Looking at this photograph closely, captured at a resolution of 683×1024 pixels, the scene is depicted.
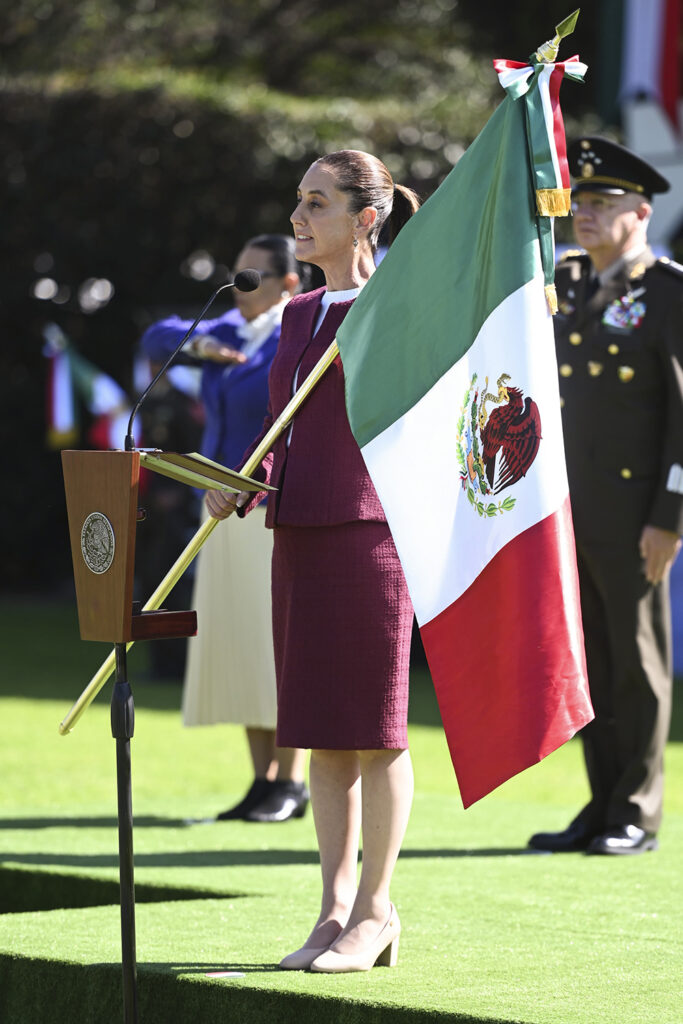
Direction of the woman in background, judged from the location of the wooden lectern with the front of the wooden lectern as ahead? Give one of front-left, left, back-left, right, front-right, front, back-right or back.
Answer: back-right

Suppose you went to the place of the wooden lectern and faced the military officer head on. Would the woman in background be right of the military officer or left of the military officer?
left

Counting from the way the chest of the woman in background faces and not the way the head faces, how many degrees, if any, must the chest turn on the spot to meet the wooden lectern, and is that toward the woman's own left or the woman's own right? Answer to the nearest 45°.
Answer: approximately 45° to the woman's own left

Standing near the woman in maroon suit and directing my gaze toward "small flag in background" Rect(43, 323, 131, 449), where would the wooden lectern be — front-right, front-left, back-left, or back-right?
back-left

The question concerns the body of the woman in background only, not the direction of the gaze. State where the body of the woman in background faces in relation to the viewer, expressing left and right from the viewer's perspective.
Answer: facing the viewer and to the left of the viewer

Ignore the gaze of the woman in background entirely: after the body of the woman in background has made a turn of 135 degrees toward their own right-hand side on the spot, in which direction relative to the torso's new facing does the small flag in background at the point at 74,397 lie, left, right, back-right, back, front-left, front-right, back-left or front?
front

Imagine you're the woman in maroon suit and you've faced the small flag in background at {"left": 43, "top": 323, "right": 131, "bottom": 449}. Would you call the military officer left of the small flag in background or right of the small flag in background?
right

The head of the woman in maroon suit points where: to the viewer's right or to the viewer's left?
to the viewer's left

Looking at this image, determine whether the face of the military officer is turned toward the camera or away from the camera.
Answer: toward the camera

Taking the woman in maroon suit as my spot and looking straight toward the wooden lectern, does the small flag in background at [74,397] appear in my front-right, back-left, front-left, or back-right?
back-right

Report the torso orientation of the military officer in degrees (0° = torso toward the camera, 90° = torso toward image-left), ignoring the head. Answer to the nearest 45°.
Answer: approximately 45°

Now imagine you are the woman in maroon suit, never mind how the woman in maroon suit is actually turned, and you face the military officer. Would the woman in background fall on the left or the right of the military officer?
left

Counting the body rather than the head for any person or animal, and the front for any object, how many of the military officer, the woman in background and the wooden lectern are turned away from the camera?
0
